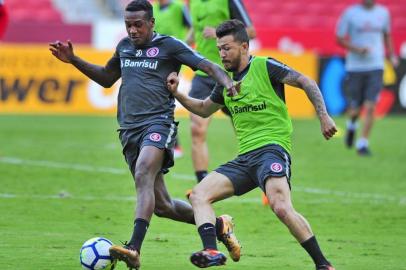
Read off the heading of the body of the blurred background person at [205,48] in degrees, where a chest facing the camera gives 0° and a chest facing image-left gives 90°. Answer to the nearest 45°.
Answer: approximately 45°

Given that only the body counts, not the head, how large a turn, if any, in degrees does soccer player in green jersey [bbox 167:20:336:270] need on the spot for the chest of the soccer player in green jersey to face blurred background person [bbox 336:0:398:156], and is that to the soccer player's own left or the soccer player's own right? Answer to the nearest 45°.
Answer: approximately 135° to the soccer player's own right

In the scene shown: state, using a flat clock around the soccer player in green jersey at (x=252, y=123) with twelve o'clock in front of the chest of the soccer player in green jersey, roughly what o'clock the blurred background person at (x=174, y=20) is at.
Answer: The blurred background person is roughly at 4 o'clock from the soccer player in green jersey.

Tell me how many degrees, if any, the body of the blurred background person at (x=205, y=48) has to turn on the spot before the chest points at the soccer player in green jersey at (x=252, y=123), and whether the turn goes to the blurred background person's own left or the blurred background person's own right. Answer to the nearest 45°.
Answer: approximately 45° to the blurred background person's own left

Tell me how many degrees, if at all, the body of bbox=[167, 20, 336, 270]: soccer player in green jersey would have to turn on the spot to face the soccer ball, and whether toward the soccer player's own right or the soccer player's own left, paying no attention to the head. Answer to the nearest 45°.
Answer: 0° — they already face it

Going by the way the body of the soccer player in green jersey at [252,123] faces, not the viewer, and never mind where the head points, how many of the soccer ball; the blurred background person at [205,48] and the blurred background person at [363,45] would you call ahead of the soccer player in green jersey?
1

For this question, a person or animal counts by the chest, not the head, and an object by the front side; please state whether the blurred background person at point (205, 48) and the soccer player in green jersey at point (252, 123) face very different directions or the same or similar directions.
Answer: same or similar directions
